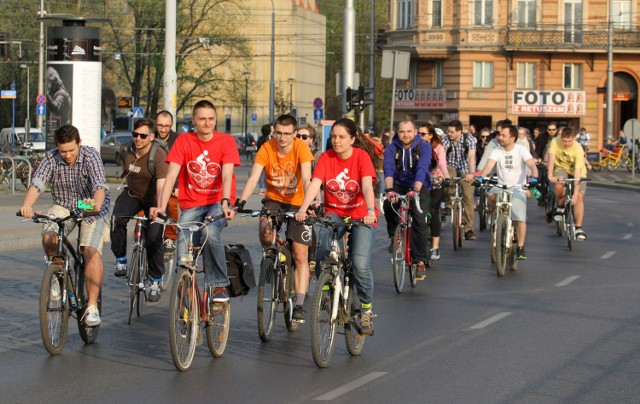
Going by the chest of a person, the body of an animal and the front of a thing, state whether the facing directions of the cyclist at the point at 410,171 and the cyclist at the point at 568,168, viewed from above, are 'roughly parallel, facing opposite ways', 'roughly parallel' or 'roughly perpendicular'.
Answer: roughly parallel

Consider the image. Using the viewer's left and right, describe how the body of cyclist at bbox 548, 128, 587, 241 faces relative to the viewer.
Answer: facing the viewer

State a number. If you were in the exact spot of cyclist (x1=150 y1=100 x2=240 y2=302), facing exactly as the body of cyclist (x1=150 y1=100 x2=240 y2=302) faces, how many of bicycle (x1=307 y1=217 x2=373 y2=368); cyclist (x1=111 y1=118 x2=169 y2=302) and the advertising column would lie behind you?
2

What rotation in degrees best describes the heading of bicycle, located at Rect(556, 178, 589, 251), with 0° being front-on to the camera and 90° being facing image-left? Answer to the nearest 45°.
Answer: approximately 0°

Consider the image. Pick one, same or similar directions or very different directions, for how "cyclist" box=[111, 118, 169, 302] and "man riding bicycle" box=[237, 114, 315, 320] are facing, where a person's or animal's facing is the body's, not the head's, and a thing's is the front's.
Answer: same or similar directions

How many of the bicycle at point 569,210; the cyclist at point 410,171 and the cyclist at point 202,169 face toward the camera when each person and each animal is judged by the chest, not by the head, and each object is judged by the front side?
3

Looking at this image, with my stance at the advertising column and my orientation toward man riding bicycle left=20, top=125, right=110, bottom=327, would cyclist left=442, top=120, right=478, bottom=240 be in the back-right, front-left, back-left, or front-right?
front-left

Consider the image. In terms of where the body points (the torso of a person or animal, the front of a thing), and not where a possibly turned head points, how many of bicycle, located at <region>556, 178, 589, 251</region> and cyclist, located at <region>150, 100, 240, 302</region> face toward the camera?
2

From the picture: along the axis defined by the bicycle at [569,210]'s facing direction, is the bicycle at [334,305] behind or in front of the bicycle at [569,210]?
in front

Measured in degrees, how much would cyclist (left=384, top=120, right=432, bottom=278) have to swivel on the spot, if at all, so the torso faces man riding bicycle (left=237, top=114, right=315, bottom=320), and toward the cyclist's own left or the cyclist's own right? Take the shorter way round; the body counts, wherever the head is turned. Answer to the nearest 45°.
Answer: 0° — they already face them

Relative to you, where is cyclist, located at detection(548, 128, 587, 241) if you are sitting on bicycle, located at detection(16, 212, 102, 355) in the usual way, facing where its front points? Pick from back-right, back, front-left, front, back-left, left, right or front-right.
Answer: back

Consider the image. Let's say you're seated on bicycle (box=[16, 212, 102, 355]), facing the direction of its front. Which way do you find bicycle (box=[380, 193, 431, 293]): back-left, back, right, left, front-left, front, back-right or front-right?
back

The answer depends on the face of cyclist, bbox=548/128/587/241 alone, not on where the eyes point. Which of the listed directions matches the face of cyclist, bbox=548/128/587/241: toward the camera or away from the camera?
toward the camera

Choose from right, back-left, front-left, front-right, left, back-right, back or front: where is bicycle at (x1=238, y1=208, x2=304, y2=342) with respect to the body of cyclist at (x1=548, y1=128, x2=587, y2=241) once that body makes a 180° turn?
back

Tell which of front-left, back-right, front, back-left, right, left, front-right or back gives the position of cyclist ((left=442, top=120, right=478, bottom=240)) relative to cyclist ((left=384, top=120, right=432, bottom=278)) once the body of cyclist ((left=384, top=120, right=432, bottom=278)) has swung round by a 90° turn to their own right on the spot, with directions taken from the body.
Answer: right

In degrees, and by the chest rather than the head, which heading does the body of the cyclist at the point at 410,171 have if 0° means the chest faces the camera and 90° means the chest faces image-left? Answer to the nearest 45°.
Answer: approximately 0°

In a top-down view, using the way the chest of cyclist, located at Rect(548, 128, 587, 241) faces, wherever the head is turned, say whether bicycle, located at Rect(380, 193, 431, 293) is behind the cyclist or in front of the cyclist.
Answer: in front
